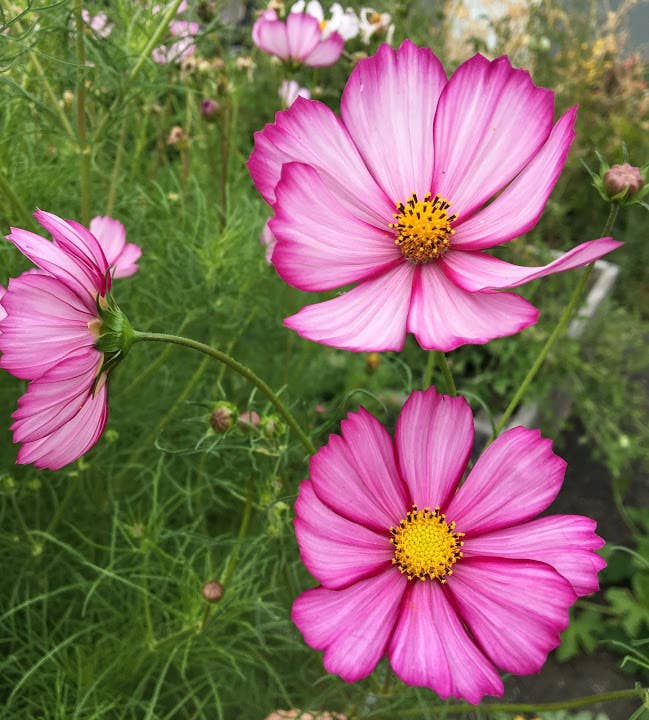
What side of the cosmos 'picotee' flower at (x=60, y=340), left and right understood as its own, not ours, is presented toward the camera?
left
